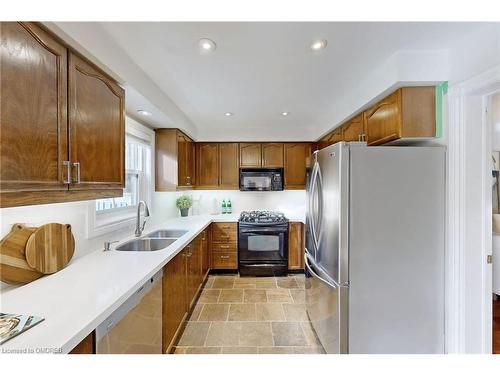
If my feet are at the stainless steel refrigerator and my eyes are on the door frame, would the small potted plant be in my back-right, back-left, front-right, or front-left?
back-left

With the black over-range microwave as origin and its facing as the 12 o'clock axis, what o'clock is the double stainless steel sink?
The double stainless steel sink is roughly at 1 o'clock from the black over-range microwave.

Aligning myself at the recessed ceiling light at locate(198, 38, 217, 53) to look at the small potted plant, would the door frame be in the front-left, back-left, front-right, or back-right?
back-right

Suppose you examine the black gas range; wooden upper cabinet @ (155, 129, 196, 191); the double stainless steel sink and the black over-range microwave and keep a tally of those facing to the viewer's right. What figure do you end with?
2

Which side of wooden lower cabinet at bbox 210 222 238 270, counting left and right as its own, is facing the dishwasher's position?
front

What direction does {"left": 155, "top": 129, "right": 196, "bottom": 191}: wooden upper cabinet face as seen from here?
to the viewer's right

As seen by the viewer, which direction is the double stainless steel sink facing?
to the viewer's right

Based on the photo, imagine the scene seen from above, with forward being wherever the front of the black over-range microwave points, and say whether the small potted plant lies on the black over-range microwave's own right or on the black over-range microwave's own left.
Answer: on the black over-range microwave's own right

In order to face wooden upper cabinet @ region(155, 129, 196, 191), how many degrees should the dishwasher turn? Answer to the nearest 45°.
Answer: approximately 135° to its left

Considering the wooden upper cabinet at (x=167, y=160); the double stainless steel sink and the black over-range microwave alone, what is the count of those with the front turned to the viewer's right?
2

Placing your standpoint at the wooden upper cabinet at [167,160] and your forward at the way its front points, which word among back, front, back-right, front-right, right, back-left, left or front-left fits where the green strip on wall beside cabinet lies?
front-right

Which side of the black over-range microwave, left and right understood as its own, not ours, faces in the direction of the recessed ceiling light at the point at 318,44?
front

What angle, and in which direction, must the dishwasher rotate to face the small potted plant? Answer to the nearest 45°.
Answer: approximately 135° to its left

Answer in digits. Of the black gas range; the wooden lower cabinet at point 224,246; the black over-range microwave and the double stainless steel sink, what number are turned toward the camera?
3

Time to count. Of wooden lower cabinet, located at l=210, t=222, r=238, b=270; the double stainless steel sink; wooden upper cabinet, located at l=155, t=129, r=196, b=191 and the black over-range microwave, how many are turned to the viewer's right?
2
